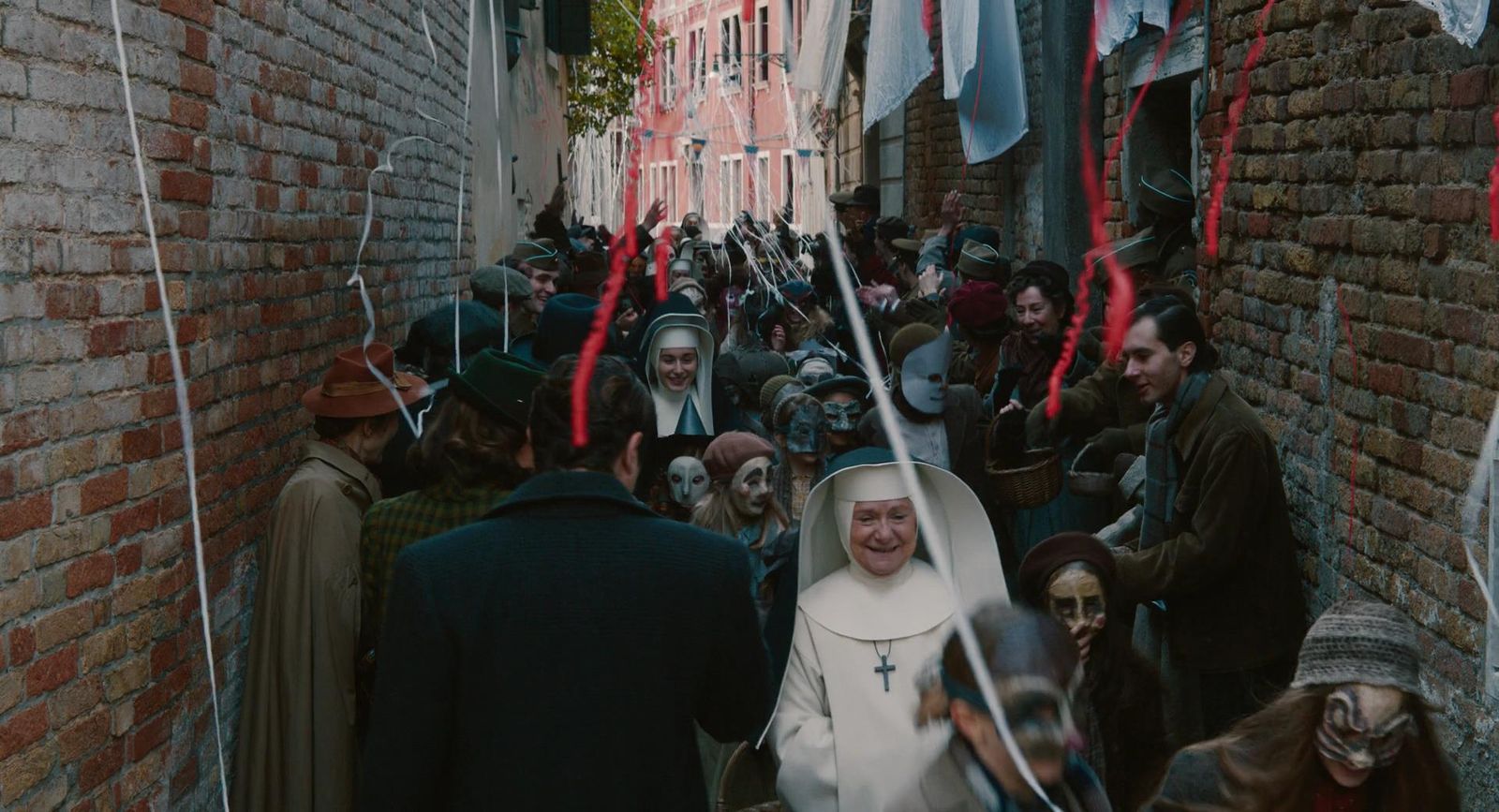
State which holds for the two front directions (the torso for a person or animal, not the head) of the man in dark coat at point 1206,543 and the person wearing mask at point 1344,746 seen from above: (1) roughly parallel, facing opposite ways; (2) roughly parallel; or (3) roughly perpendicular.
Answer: roughly perpendicular

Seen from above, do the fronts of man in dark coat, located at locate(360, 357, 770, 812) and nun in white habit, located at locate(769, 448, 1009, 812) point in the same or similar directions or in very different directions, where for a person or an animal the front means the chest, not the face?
very different directions

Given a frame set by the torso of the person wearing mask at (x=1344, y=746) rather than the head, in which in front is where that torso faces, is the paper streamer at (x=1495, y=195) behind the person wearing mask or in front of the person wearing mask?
behind

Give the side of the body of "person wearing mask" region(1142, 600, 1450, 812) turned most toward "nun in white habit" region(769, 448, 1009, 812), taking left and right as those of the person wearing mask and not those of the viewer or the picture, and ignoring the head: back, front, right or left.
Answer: right

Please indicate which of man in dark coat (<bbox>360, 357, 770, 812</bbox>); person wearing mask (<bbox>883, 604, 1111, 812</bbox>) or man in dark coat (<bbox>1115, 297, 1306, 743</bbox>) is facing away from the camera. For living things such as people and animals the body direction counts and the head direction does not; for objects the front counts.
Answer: man in dark coat (<bbox>360, 357, 770, 812</bbox>)

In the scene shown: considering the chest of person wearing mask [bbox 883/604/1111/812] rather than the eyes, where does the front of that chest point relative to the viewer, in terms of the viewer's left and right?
facing the viewer and to the right of the viewer

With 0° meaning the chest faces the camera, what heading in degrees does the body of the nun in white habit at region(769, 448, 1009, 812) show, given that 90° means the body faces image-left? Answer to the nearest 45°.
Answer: approximately 0°

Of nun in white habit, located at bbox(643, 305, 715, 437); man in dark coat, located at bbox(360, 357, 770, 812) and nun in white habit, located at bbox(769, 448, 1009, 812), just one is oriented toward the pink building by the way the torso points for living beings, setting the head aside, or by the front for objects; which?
the man in dark coat

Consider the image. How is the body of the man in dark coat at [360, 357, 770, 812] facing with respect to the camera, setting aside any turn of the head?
away from the camera

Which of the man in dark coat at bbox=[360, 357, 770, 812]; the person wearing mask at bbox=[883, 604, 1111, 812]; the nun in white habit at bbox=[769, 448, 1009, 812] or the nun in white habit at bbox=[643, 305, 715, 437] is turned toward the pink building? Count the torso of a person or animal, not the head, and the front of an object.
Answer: the man in dark coat

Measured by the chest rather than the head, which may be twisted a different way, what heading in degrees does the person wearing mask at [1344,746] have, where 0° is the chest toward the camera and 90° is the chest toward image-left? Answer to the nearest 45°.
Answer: approximately 0°

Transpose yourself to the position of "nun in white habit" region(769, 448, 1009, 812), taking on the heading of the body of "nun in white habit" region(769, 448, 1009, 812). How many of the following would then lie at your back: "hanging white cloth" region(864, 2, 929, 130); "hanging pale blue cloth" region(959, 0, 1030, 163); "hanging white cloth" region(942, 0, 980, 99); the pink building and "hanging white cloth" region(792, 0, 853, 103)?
5

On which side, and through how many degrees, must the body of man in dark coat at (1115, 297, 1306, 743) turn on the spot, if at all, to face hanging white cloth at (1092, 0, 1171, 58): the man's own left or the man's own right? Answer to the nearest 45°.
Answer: approximately 90° to the man's own right

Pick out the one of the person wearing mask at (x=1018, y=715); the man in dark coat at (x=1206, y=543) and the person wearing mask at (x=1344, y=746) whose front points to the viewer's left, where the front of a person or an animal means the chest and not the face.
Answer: the man in dark coat
